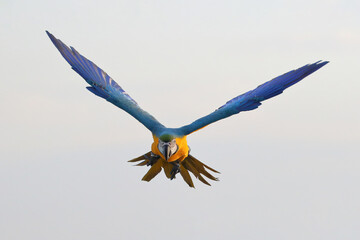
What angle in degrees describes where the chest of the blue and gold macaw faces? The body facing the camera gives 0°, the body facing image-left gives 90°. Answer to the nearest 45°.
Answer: approximately 0°
